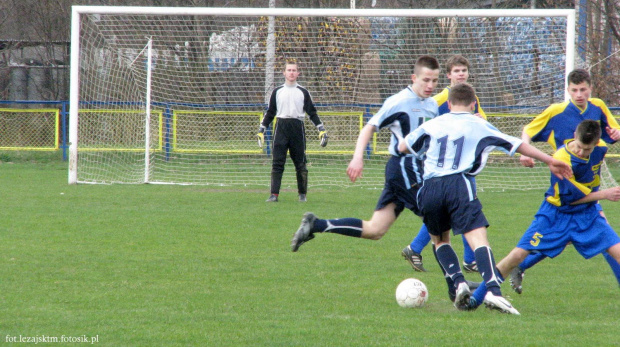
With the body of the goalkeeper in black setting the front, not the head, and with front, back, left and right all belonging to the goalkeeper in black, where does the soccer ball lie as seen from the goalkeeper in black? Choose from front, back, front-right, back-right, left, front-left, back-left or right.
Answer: front

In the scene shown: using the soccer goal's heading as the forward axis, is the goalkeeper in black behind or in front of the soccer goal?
in front

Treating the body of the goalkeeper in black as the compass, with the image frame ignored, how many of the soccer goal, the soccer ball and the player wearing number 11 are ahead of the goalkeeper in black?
2

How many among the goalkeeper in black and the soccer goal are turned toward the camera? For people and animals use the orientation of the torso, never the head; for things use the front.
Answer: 2

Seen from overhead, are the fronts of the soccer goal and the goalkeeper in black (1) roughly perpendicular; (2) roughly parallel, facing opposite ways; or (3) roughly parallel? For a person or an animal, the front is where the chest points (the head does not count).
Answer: roughly parallel

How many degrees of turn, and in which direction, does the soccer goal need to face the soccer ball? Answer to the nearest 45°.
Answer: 0° — it already faces it

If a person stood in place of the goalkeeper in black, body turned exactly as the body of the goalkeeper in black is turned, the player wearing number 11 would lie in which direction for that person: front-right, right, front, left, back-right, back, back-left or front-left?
front

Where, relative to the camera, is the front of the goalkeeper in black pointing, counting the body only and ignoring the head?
toward the camera

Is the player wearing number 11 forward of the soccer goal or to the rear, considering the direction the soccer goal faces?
forward

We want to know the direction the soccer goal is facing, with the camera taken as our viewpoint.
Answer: facing the viewer

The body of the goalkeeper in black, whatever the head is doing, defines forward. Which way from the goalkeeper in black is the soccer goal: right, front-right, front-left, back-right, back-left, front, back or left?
back
